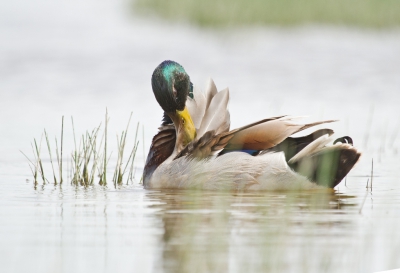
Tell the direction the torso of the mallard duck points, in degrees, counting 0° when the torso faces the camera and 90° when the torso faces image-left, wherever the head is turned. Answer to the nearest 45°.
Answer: approximately 90°
